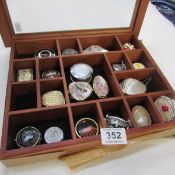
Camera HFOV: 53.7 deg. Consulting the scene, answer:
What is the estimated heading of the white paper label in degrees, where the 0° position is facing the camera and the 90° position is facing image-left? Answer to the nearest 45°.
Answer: approximately 0°

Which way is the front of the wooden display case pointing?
toward the camera
